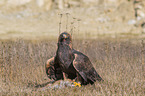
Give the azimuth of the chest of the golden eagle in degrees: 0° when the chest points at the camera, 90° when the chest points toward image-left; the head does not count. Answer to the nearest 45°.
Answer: approximately 45°
